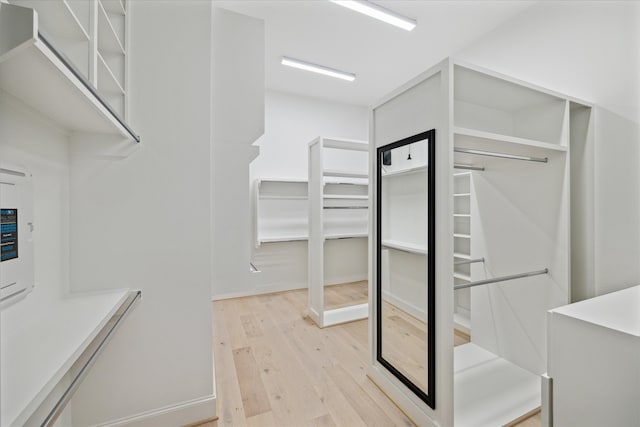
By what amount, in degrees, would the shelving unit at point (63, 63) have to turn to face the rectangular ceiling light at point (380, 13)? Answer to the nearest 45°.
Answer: approximately 45° to its left

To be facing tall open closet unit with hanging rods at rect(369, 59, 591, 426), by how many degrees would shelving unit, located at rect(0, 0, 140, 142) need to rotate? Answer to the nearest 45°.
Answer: approximately 45° to its left

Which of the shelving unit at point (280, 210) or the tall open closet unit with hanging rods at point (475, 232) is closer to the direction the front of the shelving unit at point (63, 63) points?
the tall open closet unit with hanging rods

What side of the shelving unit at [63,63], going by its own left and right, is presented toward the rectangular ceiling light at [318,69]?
left

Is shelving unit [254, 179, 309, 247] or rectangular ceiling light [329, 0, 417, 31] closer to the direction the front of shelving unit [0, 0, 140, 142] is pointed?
the rectangular ceiling light

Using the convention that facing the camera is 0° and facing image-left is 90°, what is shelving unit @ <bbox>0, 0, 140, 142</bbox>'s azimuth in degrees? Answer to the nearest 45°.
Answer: approximately 315°

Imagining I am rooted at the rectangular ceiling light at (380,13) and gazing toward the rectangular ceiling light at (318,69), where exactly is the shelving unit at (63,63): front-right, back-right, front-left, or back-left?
back-left

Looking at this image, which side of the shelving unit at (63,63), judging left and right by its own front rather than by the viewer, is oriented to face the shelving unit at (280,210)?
left
